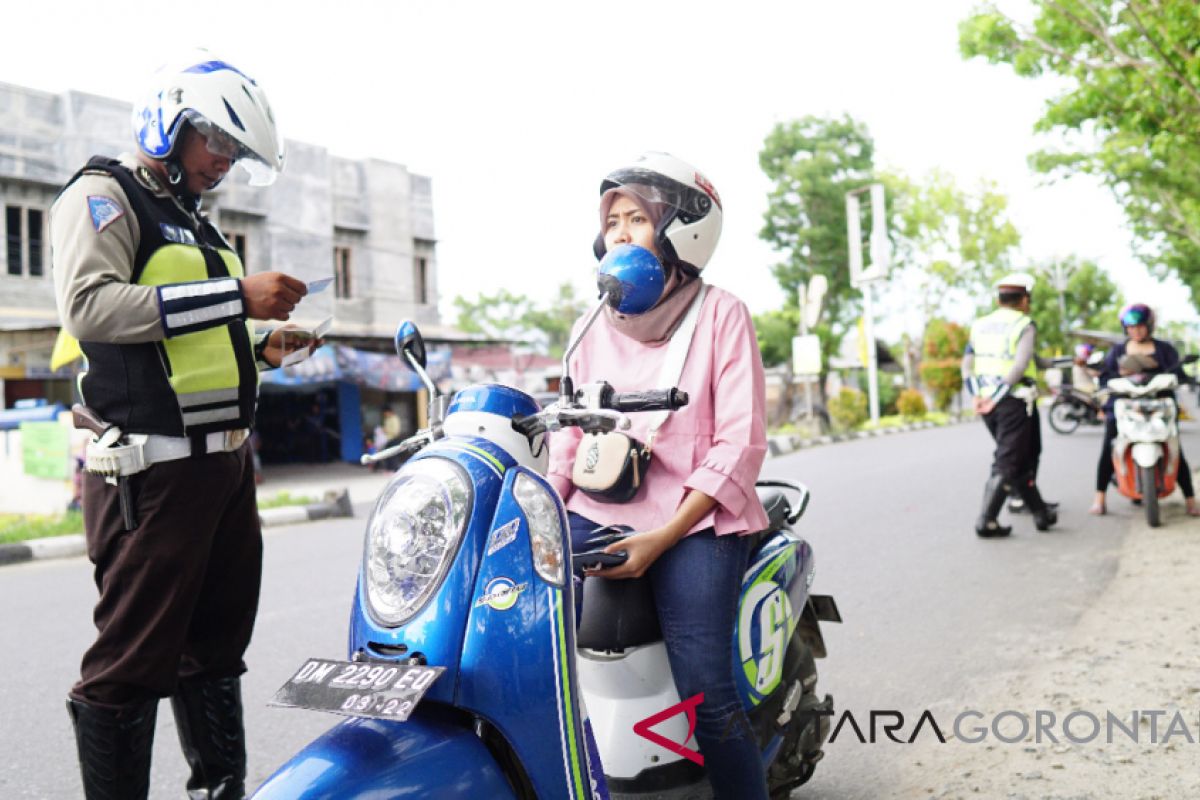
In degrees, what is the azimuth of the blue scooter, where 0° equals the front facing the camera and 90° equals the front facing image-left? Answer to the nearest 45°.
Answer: approximately 45°

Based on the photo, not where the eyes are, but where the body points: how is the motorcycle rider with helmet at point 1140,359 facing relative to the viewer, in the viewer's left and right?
facing the viewer

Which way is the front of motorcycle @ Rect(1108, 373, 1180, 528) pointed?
toward the camera

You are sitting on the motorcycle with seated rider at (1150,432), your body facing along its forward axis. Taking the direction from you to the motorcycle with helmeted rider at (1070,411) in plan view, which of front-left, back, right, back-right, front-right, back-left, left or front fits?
back

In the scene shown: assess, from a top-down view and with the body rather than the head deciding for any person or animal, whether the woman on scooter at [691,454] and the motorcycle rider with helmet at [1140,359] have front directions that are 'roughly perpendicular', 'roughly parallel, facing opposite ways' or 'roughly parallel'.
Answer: roughly parallel

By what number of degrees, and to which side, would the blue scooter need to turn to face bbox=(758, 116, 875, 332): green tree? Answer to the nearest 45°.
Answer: approximately 135° to its right

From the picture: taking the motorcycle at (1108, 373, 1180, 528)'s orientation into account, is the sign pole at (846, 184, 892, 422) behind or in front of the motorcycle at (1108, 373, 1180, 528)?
behind

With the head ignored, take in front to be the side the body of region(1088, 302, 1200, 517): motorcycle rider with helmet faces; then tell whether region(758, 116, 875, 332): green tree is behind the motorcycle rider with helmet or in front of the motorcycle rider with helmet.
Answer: behind

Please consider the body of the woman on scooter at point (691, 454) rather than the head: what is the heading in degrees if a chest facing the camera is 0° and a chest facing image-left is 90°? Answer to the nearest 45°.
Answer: approximately 45°

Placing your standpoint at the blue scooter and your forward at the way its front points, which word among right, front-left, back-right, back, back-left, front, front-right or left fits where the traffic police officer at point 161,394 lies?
right

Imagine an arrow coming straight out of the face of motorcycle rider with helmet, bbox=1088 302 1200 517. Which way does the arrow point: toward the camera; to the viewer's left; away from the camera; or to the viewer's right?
toward the camera

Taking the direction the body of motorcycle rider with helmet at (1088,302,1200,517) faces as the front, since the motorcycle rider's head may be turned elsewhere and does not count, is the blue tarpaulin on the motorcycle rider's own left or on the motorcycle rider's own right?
on the motorcycle rider's own right

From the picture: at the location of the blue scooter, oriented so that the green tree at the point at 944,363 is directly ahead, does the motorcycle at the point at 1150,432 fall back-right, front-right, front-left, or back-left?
front-right

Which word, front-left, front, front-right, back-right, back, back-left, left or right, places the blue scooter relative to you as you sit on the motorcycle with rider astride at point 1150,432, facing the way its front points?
front

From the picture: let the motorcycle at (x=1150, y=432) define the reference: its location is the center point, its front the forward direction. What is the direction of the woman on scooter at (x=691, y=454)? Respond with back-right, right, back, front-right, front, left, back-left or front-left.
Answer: front

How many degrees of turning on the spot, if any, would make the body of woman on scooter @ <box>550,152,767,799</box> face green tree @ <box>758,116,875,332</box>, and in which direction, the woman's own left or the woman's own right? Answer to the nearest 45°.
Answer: approximately 135° to the woman's own right

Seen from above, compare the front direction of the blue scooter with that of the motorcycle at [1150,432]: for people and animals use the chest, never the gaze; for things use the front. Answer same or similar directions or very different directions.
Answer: same or similar directions

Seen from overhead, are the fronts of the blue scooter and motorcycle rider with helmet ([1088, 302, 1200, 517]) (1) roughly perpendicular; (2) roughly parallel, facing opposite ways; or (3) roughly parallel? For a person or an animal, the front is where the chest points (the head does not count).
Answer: roughly parallel

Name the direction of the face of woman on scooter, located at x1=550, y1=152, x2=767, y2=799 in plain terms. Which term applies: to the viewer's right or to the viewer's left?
to the viewer's left
